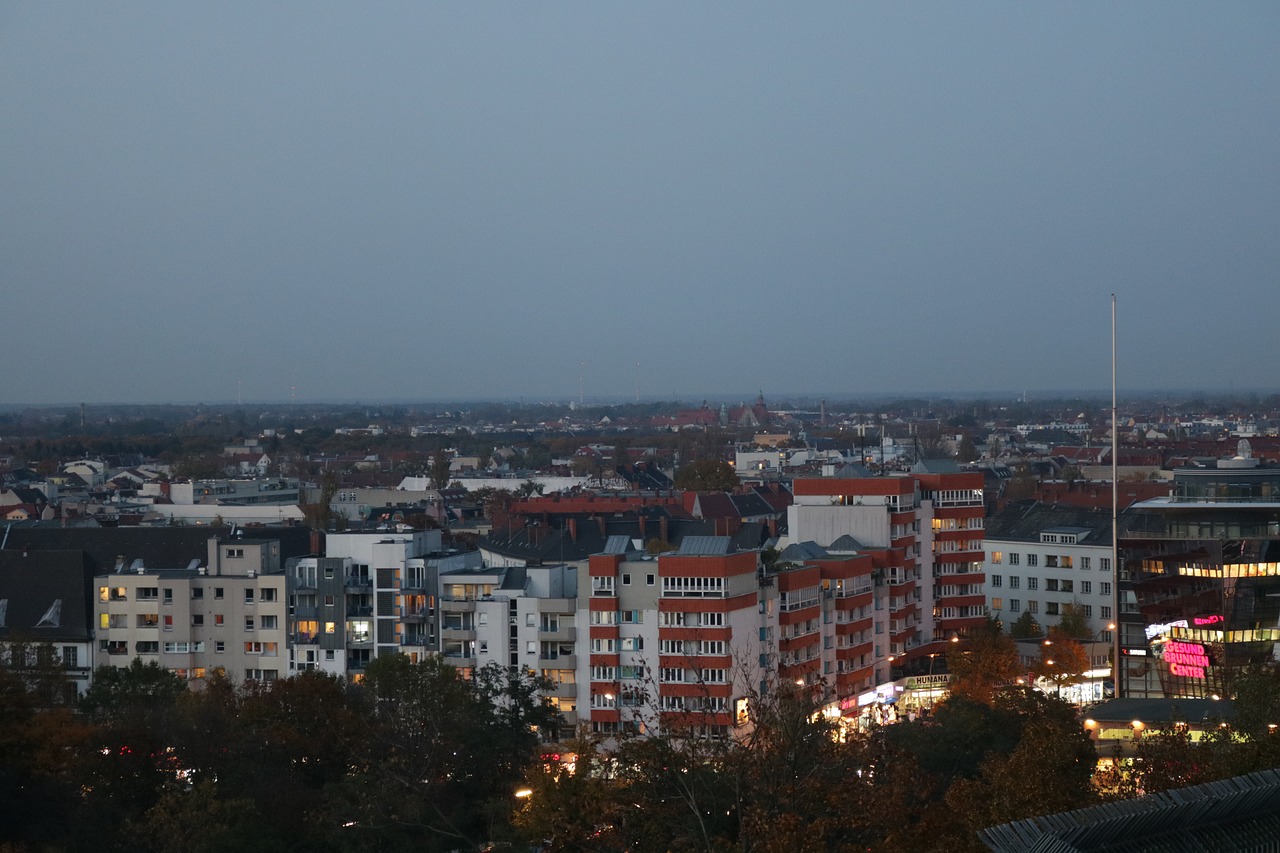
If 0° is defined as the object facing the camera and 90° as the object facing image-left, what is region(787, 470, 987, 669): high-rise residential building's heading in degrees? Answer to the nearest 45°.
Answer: approximately 315°

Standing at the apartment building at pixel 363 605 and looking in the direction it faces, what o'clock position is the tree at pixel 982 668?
The tree is roughly at 10 o'clock from the apartment building.

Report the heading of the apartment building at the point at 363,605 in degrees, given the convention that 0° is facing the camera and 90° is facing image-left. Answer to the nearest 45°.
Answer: approximately 0°

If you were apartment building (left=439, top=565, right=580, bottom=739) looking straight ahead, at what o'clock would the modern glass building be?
The modern glass building is roughly at 9 o'clock from the apartment building.

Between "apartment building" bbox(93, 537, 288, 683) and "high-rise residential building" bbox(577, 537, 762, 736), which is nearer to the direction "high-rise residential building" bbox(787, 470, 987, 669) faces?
the high-rise residential building

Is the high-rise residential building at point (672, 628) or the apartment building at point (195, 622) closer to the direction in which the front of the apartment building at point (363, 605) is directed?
the high-rise residential building

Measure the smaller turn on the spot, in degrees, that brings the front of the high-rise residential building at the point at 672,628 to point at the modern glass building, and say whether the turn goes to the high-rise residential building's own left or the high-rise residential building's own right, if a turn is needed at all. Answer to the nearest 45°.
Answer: approximately 90° to the high-rise residential building's own left

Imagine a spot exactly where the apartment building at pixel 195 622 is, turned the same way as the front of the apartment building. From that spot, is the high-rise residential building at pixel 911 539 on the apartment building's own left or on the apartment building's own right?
on the apartment building's own left

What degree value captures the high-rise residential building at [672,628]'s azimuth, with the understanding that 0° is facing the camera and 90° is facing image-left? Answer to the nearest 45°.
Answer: approximately 0°
